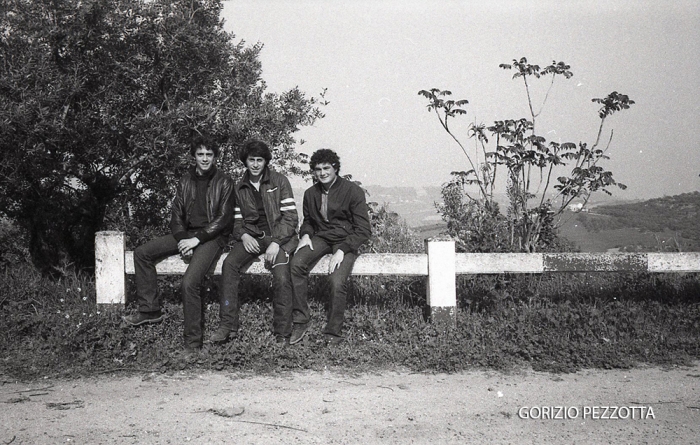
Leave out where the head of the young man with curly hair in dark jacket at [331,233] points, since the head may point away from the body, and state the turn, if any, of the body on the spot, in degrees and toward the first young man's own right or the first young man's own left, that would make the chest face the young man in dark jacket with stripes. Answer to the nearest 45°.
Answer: approximately 45° to the first young man's own right

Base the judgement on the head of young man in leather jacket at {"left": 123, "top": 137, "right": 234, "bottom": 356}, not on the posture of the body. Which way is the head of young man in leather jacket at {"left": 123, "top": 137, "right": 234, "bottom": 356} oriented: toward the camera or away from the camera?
toward the camera

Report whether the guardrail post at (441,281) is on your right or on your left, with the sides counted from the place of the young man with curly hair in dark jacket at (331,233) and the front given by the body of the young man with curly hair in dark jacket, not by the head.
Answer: on your left

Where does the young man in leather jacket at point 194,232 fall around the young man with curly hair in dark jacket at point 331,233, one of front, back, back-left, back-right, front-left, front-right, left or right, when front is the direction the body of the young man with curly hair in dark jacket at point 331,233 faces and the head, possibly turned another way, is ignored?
front-right

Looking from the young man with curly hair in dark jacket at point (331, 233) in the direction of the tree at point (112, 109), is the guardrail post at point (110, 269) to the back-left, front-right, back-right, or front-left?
front-left
